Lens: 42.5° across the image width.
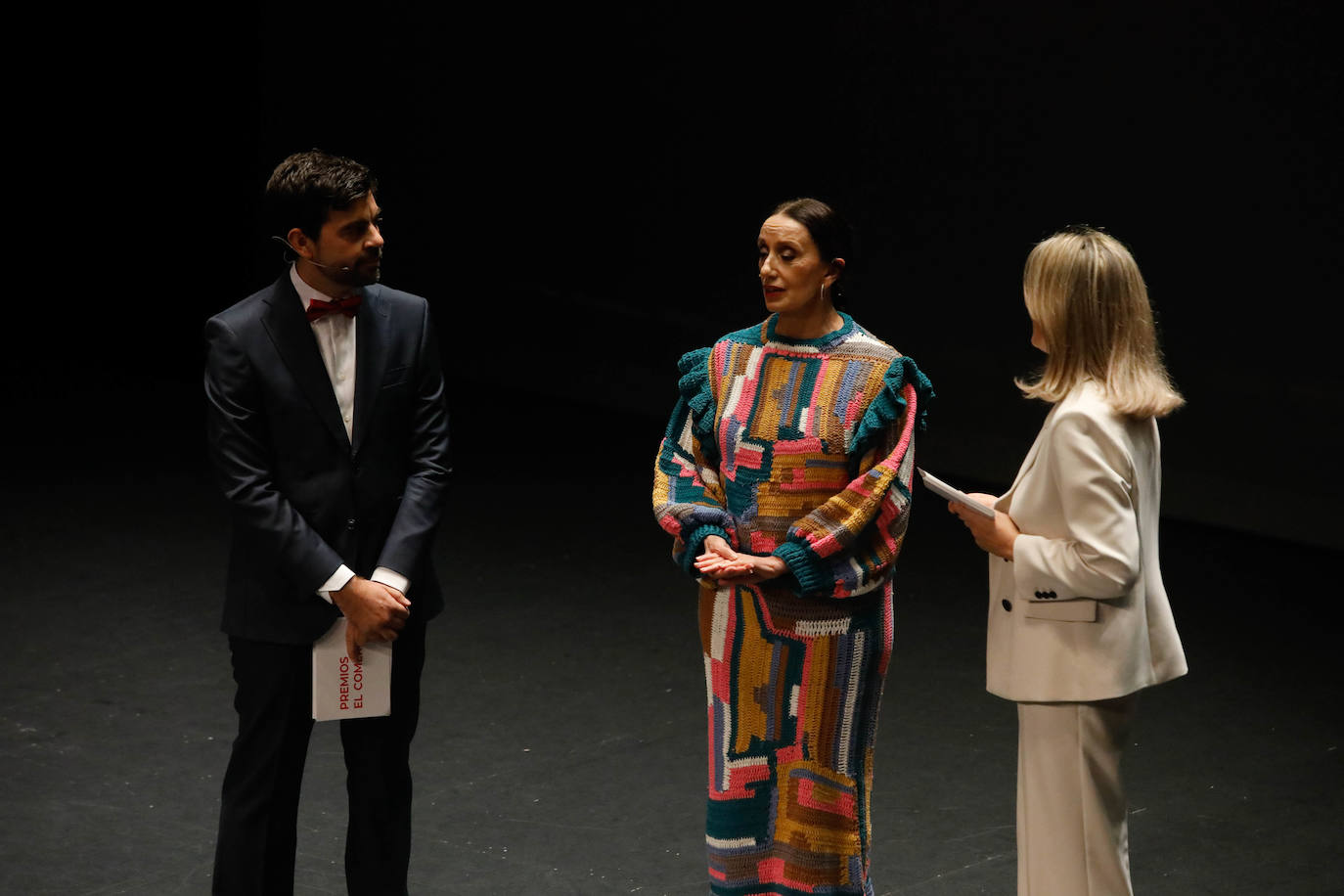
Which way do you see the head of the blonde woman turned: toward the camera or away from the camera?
away from the camera

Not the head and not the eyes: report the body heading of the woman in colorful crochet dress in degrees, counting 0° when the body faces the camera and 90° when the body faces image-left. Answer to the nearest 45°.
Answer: approximately 45°

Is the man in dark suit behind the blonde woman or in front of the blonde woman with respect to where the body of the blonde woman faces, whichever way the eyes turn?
in front

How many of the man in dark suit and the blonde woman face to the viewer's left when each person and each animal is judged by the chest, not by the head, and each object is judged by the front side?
1

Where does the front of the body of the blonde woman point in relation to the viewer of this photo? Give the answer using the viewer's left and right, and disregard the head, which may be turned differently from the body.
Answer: facing to the left of the viewer

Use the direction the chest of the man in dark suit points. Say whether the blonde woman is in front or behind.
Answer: in front

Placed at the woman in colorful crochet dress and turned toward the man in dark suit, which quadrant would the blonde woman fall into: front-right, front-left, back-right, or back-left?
back-left

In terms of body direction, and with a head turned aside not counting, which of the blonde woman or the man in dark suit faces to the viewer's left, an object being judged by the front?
the blonde woman
